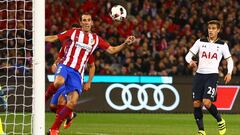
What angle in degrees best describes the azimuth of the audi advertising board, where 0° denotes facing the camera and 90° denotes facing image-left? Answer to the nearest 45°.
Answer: approximately 0°

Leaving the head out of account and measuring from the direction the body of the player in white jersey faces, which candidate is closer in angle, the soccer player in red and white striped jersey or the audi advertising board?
the soccer player in red and white striped jersey

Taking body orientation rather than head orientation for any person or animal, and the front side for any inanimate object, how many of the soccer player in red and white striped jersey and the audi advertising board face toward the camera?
2

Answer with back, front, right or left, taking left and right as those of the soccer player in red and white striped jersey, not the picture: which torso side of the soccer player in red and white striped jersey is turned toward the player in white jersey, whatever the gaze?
left
